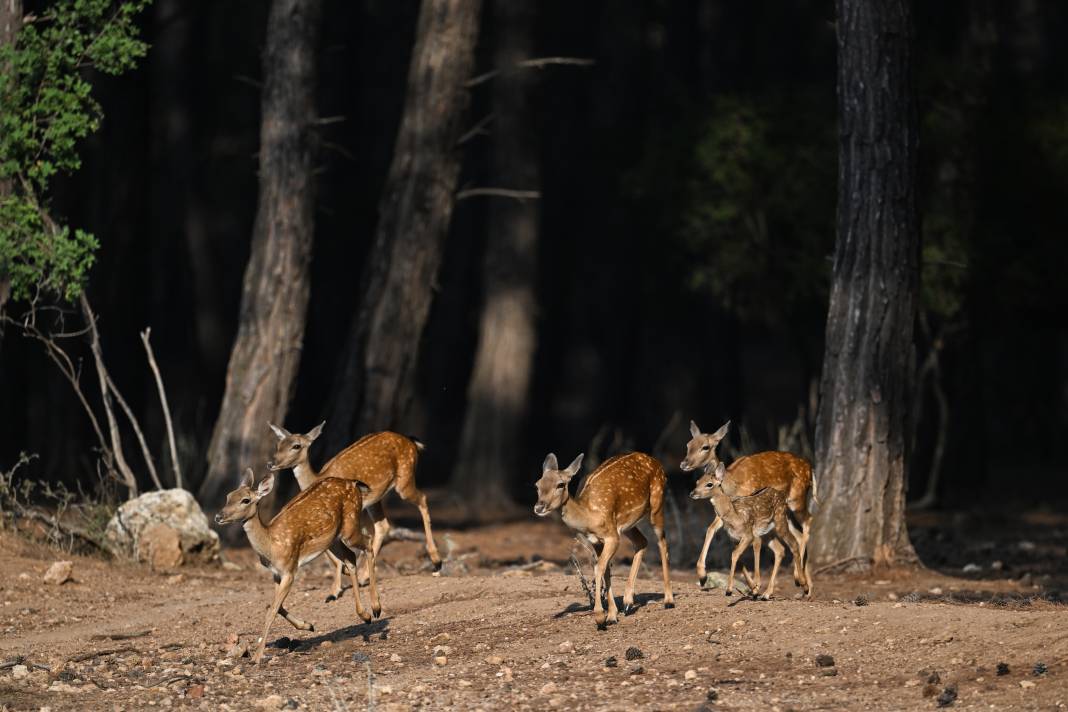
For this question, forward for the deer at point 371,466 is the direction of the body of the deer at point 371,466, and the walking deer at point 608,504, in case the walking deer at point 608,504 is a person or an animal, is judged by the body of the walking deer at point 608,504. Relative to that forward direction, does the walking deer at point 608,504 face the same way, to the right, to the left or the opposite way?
the same way

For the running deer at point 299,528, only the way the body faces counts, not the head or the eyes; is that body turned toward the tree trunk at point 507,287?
no

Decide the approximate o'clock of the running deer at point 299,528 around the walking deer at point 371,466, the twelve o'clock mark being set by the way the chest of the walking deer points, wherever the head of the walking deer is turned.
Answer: The running deer is roughly at 11 o'clock from the walking deer.

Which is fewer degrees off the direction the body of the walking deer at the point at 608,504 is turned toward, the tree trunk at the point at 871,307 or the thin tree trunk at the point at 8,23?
the thin tree trunk

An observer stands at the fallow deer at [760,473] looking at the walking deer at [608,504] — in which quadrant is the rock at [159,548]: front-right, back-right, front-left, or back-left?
front-right

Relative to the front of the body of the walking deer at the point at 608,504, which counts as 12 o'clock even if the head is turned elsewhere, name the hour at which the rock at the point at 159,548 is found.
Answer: The rock is roughly at 3 o'clock from the walking deer.

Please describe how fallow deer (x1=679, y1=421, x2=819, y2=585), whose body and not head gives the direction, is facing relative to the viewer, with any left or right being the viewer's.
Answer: facing to the left of the viewer

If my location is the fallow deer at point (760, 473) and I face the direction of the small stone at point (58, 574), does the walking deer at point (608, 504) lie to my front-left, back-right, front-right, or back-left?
front-left

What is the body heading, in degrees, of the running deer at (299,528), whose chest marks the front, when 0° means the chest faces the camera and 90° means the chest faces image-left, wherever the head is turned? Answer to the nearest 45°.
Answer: approximately 45°

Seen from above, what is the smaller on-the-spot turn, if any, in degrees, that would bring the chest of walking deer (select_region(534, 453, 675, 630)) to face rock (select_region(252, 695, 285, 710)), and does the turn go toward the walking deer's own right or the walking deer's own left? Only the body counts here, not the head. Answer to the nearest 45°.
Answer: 0° — it already faces it

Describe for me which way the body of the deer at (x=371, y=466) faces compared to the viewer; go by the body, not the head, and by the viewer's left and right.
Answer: facing the viewer and to the left of the viewer

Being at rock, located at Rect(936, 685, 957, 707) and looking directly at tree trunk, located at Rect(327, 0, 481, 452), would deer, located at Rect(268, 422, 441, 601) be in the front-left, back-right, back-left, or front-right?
front-left

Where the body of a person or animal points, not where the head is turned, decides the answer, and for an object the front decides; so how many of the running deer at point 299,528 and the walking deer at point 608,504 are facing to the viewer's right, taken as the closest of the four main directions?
0

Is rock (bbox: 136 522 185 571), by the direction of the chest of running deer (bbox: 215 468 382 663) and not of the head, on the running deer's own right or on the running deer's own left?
on the running deer's own right

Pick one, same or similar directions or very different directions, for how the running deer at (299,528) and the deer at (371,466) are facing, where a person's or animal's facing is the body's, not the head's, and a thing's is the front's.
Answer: same or similar directions

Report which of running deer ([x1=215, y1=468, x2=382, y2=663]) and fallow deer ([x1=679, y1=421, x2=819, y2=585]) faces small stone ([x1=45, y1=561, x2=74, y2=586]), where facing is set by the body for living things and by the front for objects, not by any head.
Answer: the fallow deer
